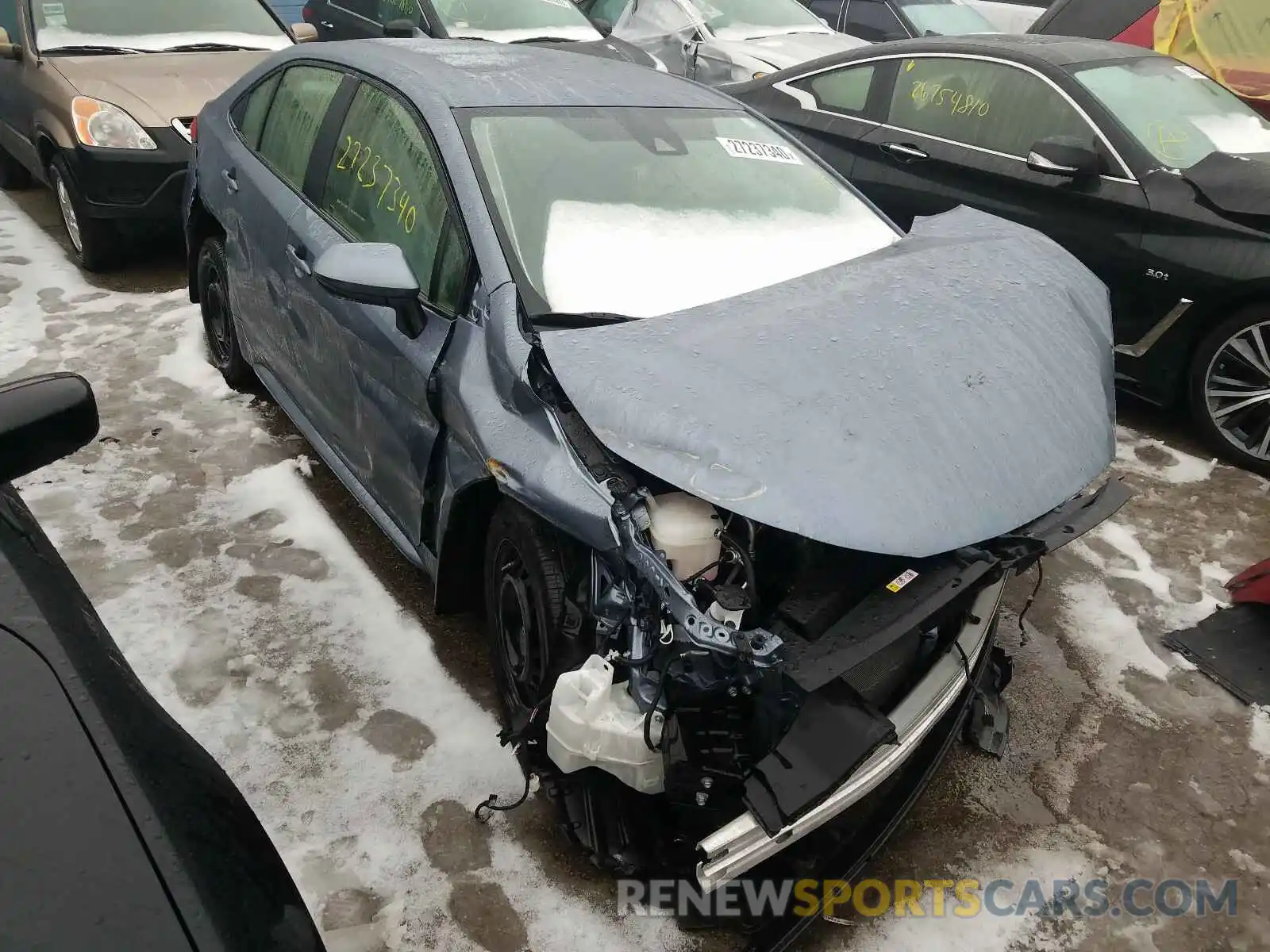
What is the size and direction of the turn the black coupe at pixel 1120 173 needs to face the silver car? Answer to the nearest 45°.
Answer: approximately 180°

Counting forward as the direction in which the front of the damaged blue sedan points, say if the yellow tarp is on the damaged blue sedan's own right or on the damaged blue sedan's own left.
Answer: on the damaged blue sedan's own left

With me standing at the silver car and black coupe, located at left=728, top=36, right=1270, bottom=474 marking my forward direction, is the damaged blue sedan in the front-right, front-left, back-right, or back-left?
front-right

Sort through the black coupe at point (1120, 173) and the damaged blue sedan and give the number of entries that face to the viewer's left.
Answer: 0

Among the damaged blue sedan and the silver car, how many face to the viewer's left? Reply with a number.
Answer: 0

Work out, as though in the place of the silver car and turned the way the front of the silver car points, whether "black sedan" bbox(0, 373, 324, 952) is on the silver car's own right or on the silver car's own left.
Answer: on the silver car's own right

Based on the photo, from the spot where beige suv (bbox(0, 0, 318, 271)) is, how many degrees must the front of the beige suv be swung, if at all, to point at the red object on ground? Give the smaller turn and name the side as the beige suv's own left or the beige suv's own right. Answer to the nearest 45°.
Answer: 0° — it already faces it

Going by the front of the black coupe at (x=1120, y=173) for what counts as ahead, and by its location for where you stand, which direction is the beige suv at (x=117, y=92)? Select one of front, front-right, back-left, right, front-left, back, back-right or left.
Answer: back-right

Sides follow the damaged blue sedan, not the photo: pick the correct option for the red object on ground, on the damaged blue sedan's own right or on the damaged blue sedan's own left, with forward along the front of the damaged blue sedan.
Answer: on the damaged blue sedan's own left

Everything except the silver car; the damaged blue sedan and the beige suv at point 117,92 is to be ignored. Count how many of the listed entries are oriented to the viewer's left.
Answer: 0

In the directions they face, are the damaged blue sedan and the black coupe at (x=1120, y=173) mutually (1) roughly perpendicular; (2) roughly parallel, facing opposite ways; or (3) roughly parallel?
roughly parallel

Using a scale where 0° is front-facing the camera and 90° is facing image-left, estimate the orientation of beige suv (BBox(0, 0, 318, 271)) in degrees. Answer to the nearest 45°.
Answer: approximately 315°

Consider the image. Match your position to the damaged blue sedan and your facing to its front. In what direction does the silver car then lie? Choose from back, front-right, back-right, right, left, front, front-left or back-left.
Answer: back-left
